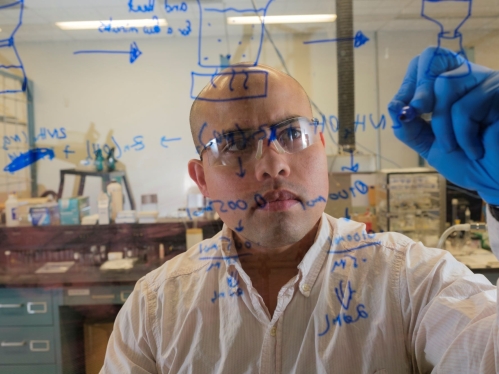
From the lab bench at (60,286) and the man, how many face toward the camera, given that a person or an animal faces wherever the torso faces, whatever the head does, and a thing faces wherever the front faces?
2

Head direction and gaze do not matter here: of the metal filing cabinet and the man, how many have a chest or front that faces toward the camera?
2

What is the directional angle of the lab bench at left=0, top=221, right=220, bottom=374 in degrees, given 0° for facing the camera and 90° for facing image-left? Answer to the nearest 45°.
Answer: approximately 0°

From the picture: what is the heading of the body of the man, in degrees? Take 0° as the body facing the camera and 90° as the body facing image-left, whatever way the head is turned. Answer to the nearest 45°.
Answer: approximately 0°
